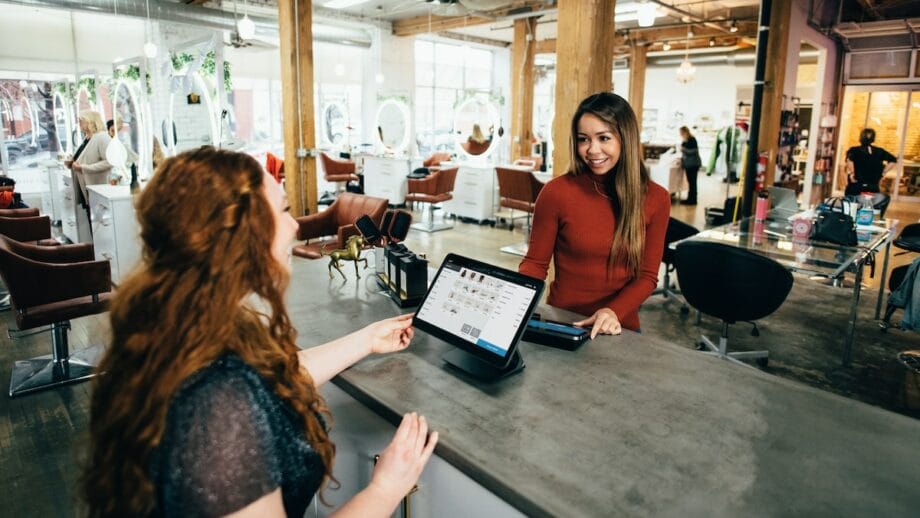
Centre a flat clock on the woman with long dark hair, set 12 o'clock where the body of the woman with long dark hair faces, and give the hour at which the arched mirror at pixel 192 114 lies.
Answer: The arched mirror is roughly at 3 o'clock from the woman with long dark hair.

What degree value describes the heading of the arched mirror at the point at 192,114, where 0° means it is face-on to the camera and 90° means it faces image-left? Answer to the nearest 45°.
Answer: approximately 315°

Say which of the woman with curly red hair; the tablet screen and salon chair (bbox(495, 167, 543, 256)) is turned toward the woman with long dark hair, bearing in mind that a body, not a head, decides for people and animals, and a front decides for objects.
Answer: the woman with curly red hair

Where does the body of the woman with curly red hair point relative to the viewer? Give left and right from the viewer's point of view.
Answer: facing away from the viewer and to the right of the viewer

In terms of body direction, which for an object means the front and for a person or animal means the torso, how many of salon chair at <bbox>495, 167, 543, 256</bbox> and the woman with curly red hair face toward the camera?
0

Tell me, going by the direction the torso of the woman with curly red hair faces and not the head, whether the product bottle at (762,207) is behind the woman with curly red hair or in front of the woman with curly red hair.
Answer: in front

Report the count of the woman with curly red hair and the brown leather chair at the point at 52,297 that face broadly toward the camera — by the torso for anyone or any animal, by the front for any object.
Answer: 0

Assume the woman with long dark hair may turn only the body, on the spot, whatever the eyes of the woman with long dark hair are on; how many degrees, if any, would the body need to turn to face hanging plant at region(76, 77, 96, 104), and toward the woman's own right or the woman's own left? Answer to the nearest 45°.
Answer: approximately 90° to the woman's own right

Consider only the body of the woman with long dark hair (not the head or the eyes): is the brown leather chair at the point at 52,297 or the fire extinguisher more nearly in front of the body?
the brown leather chair
